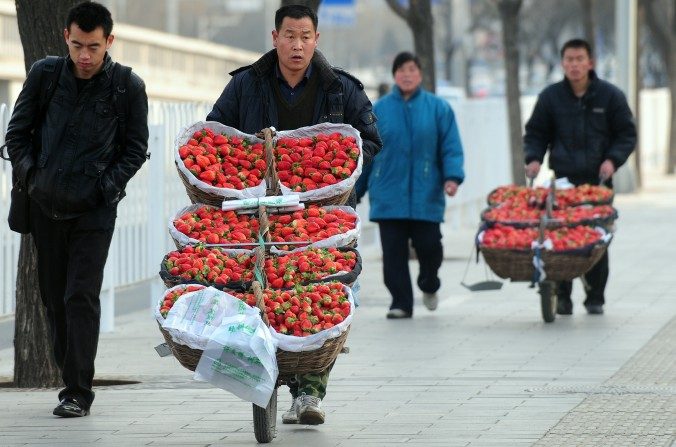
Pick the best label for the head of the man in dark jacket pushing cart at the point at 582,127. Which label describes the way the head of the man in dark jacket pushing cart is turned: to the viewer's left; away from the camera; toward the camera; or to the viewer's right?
toward the camera

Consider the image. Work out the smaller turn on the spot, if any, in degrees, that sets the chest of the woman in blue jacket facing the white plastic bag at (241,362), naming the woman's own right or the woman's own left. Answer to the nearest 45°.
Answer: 0° — they already face it

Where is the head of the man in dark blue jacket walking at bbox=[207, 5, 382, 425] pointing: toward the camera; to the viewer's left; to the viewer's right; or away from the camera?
toward the camera

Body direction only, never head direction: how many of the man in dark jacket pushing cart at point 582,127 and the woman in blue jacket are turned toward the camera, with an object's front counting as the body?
2

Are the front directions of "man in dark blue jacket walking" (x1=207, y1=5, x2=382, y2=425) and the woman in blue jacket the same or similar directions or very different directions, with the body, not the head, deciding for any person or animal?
same or similar directions

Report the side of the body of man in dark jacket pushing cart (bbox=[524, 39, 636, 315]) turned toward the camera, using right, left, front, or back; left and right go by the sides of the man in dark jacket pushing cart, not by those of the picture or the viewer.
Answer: front

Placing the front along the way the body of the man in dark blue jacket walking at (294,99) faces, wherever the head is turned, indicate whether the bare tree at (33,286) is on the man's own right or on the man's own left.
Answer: on the man's own right

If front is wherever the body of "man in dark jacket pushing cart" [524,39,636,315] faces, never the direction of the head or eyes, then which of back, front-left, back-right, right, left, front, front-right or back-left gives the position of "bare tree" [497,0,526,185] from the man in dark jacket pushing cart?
back

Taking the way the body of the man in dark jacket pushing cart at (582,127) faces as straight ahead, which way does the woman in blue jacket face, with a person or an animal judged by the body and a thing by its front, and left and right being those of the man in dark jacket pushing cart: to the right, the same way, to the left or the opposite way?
the same way

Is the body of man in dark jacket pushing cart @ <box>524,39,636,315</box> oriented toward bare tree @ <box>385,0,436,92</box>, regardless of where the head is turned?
no

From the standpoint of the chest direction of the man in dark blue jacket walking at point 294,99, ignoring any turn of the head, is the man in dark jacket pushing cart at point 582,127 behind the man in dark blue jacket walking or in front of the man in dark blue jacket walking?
behind

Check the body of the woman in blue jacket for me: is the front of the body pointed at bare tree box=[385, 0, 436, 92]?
no

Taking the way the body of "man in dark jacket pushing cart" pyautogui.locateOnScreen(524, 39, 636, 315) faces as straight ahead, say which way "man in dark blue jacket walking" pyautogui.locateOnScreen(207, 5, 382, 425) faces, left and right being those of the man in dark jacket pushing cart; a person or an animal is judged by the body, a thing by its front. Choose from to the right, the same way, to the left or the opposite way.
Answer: the same way

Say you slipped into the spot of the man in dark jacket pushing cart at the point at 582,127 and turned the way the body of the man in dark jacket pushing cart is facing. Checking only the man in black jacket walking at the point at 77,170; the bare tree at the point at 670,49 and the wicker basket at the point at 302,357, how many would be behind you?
1

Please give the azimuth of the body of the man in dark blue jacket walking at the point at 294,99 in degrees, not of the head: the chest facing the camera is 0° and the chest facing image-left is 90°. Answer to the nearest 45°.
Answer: approximately 0°

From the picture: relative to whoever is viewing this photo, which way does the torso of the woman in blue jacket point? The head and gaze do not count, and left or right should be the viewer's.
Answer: facing the viewer
